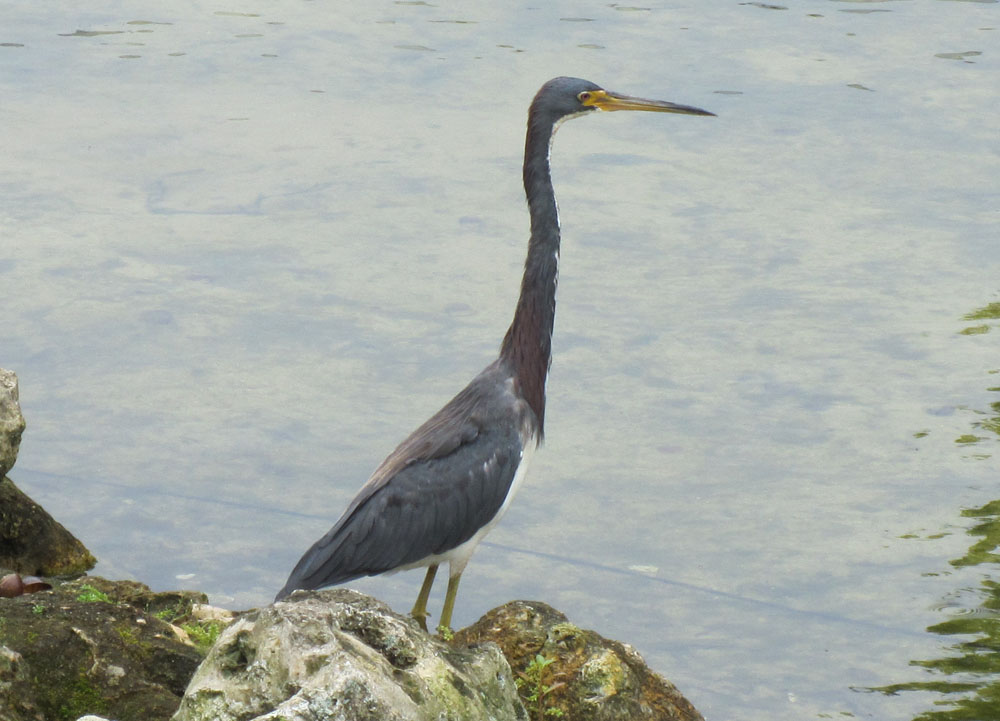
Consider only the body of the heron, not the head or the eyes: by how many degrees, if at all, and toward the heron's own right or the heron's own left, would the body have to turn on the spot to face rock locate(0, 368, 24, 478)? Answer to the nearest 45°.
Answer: approximately 180°

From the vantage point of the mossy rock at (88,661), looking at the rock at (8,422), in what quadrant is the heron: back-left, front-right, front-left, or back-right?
front-right

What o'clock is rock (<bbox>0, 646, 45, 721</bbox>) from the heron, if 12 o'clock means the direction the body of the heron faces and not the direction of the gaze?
The rock is roughly at 4 o'clock from the heron.

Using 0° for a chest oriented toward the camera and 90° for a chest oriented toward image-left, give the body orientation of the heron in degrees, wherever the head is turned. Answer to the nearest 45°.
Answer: approximately 270°

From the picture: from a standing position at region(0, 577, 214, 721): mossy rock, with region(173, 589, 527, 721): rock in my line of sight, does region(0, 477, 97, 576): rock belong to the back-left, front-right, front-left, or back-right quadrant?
back-left

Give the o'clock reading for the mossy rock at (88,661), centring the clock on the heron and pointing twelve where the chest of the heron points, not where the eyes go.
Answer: The mossy rock is roughly at 4 o'clock from the heron.

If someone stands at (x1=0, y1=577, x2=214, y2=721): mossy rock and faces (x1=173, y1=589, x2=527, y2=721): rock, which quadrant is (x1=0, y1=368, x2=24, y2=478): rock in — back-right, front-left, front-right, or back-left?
back-left

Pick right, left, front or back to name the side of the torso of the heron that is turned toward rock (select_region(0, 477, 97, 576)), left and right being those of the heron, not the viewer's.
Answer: back
